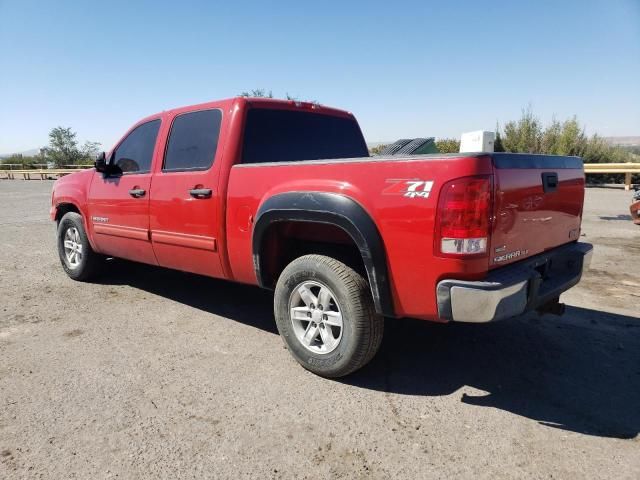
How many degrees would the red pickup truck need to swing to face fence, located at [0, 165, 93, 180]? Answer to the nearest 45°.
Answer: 0° — it already faces it

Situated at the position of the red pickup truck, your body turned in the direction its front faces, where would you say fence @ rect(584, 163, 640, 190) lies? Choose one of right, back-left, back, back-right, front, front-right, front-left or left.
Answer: right

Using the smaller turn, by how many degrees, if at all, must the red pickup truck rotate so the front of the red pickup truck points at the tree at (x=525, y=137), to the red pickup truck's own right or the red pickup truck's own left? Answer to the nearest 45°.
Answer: approximately 90° to the red pickup truck's own right

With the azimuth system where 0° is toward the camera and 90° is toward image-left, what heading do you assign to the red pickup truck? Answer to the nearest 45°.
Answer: approximately 135°
